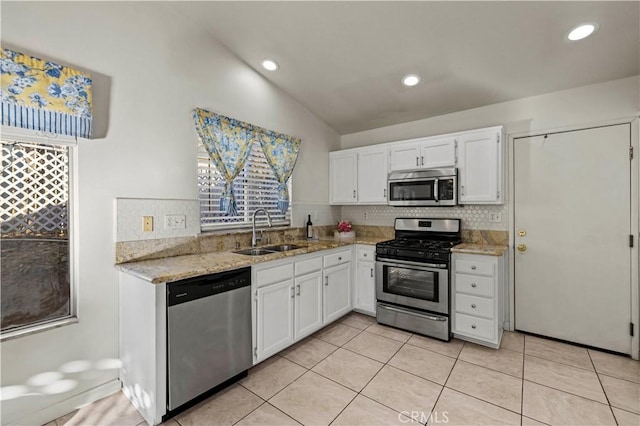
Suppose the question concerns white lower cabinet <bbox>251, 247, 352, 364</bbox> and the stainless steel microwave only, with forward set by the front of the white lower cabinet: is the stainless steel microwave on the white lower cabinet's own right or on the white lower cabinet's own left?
on the white lower cabinet's own left

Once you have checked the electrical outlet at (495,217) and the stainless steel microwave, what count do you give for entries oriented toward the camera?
2

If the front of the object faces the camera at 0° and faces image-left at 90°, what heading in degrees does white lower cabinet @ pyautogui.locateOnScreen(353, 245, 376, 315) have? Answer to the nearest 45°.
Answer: approximately 45°

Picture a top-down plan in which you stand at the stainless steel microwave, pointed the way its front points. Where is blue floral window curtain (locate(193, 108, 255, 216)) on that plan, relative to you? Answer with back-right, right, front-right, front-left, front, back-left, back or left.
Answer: front-right

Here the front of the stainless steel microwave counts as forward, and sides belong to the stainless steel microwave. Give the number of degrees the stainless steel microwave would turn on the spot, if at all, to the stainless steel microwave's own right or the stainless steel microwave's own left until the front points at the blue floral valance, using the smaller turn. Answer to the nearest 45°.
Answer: approximately 45° to the stainless steel microwave's own right

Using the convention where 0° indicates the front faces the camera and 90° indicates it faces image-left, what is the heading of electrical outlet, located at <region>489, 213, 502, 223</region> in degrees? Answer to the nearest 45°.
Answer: approximately 0°
